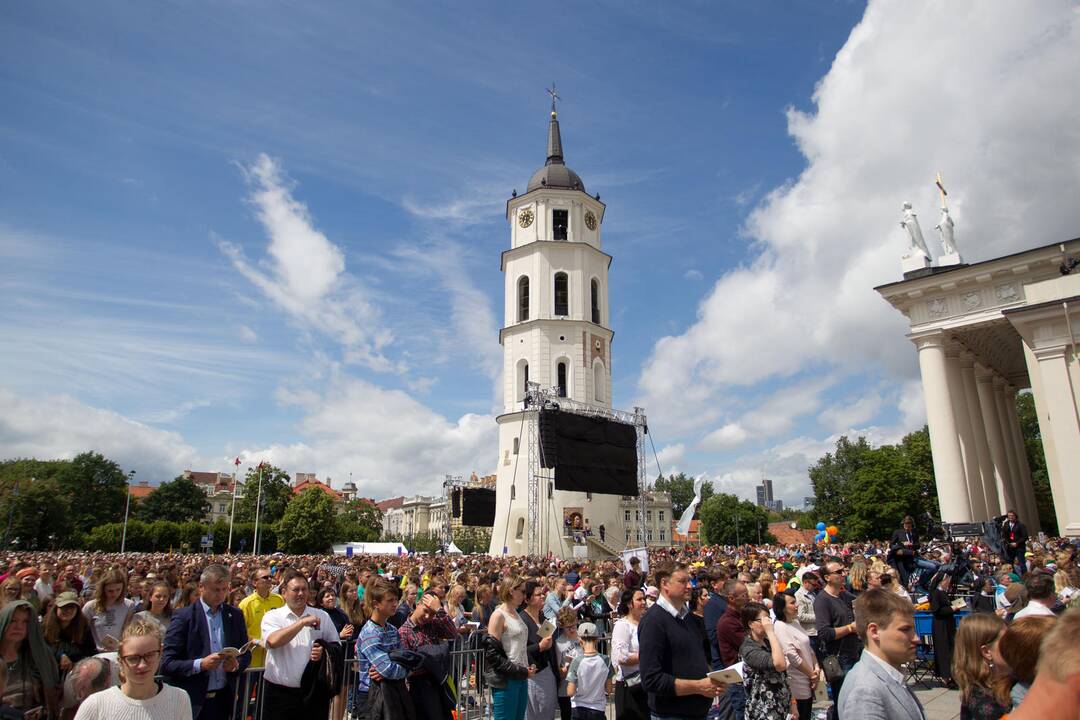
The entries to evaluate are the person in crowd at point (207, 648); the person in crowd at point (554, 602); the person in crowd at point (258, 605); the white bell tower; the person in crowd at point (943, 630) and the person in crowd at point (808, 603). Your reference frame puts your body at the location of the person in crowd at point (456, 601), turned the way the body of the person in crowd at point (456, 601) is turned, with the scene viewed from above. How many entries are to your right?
2

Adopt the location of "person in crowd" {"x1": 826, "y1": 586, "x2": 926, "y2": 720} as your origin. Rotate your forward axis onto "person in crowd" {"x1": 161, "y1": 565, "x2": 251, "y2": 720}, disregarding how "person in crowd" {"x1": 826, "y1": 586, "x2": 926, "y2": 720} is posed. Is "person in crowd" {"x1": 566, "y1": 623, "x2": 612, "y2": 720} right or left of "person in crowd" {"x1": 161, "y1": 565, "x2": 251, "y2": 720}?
right

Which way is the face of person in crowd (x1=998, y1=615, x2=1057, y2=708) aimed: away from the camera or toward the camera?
away from the camera

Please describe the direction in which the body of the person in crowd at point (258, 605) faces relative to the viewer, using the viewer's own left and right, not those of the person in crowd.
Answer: facing the viewer and to the right of the viewer

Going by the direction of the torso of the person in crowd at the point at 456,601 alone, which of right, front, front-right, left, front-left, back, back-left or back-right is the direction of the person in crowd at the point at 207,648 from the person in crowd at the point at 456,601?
right

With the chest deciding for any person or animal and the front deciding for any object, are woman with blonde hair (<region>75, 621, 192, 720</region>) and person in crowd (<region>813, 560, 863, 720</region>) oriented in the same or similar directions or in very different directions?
same or similar directions

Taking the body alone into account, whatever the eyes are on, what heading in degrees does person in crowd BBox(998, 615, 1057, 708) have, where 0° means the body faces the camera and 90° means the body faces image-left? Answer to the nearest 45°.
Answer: approximately 225°

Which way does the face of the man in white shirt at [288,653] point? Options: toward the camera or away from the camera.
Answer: toward the camera
